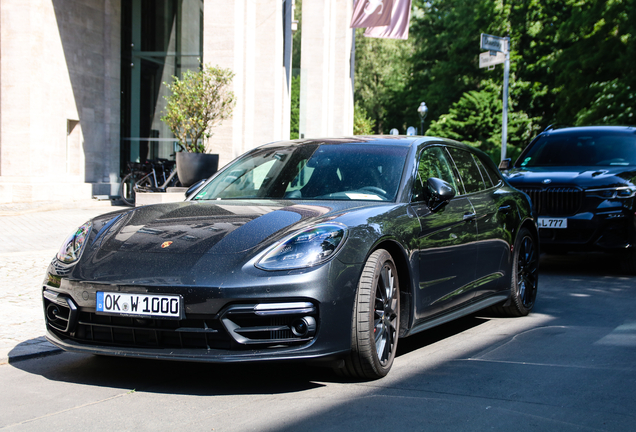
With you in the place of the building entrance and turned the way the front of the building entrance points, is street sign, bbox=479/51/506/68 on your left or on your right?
on your left

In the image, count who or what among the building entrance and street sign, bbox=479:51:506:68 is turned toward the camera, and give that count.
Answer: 2

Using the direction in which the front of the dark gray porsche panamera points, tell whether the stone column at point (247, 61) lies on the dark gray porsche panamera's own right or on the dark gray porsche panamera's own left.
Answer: on the dark gray porsche panamera's own right

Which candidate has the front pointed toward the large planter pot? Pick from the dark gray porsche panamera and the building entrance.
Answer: the building entrance

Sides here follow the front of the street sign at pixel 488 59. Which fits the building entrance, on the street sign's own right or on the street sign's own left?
on the street sign's own right

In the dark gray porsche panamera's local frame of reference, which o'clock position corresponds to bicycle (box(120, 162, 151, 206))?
The bicycle is roughly at 4 o'clock from the dark gray porsche panamera.

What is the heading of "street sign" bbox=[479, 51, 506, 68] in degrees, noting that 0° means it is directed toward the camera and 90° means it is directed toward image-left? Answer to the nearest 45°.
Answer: approximately 0°

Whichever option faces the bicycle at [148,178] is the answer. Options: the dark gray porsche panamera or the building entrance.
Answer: the building entrance

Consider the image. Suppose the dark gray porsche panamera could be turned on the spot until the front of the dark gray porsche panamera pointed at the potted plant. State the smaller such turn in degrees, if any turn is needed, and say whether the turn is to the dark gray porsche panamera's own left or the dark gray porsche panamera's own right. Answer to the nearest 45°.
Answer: approximately 135° to the dark gray porsche panamera's own right

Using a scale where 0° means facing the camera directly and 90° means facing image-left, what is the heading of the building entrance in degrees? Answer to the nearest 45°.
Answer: approximately 0°
